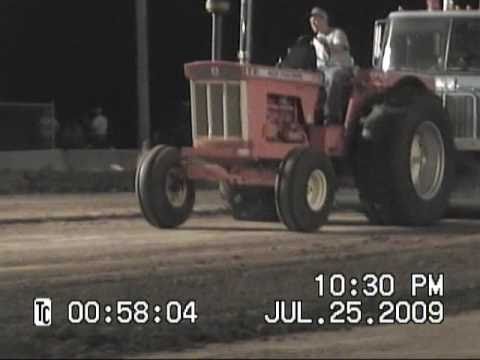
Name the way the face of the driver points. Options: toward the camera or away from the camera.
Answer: toward the camera

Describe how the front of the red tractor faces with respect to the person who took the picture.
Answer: facing the viewer and to the left of the viewer
